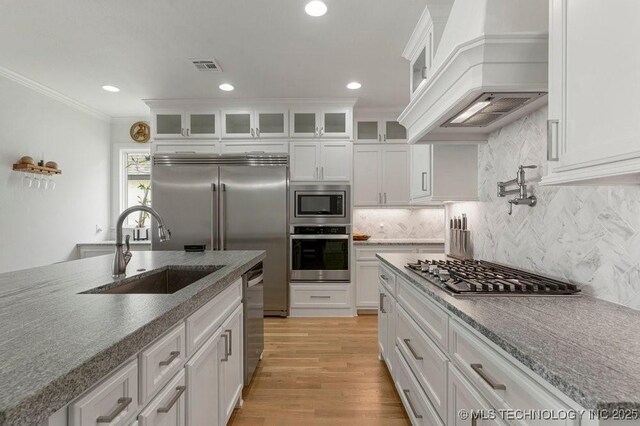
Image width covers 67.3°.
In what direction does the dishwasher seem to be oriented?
to the viewer's right

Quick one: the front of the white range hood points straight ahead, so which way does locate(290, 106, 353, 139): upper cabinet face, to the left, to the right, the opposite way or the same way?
to the left

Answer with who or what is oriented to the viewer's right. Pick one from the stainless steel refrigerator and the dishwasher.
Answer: the dishwasher

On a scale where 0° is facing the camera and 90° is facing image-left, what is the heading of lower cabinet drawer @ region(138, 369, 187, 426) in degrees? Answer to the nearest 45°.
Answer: approximately 270°

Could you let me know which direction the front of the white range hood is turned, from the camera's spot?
facing to the left of the viewer

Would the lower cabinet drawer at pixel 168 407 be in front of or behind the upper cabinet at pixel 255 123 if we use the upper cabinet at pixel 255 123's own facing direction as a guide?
in front

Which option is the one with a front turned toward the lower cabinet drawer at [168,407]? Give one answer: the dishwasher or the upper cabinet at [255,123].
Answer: the upper cabinet

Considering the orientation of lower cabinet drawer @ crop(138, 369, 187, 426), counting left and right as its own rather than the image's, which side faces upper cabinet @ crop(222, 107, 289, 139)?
left

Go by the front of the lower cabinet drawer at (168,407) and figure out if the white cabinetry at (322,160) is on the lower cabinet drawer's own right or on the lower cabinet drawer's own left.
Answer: on the lower cabinet drawer's own left

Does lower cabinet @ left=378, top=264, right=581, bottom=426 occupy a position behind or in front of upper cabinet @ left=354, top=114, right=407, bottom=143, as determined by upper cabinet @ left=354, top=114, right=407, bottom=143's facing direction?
in front

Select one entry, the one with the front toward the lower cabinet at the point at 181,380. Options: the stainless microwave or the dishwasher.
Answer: the stainless microwave

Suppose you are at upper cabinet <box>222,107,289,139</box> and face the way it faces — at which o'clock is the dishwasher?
The dishwasher is roughly at 12 o'clock from the upper cabinet.

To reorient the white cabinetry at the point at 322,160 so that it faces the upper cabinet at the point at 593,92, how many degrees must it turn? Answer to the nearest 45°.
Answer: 0° — it already faces it
